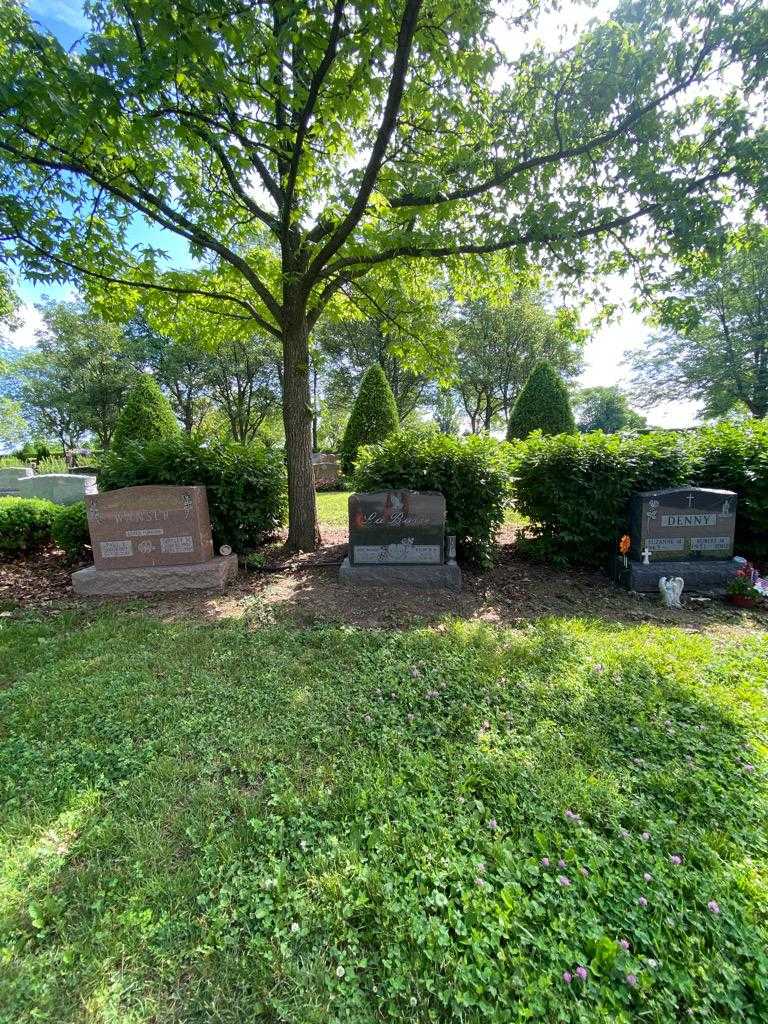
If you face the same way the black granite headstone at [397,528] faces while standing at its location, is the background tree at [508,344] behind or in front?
behind

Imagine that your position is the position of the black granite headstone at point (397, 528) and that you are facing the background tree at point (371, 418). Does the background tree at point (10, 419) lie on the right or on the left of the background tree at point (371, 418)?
left

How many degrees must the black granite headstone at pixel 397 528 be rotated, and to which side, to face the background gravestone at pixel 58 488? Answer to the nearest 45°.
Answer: approximately 135° to its right

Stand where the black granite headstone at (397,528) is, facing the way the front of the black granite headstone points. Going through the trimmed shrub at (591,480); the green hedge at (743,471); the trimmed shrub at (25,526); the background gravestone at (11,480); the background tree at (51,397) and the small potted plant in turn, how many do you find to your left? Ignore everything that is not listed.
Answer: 3

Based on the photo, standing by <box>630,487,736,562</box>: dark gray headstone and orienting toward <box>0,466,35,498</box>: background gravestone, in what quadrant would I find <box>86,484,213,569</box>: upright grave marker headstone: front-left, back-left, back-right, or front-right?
front-left

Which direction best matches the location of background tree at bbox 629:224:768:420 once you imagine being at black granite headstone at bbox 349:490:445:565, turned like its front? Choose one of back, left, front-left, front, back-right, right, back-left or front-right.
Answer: back-left

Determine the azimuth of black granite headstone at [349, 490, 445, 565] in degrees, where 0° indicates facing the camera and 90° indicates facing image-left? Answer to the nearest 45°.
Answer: approximately 0°

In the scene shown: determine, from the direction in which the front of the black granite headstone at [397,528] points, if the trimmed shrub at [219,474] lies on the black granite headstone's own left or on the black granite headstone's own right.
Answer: on the black granite headstone's own right

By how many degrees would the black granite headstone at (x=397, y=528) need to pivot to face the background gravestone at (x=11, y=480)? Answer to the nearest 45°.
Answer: approximately 135° to its right

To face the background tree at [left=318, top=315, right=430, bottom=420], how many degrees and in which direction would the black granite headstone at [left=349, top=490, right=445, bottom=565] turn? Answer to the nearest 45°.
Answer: approximately 180°

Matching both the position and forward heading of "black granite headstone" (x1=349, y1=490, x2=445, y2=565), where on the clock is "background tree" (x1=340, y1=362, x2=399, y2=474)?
The background tree is roughly at 6 o'clock from the black granite headstone.

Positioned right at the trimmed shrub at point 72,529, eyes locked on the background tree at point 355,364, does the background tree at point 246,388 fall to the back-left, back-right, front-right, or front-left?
front-left

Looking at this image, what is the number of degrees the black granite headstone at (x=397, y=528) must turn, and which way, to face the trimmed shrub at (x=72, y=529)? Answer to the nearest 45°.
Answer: approximately 90° to its right

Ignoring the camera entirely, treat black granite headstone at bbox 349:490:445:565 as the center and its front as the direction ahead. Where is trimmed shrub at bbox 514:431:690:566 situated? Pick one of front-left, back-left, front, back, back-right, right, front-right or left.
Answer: left

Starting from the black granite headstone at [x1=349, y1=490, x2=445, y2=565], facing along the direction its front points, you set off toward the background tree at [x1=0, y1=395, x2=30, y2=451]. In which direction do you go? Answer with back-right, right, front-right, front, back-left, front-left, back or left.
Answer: back-right

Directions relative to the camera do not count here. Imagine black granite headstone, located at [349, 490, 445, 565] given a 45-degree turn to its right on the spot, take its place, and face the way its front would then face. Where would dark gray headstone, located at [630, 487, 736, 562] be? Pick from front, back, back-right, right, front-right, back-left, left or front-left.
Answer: back-left

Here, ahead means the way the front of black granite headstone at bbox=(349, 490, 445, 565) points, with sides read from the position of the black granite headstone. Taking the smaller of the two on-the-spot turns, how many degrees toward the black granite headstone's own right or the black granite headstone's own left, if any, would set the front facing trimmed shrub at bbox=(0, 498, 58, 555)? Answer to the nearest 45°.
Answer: approximately 90° to the black granite headstone's own right
